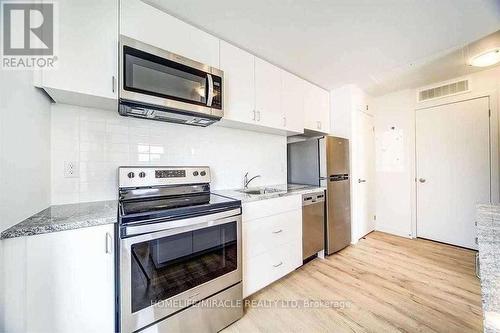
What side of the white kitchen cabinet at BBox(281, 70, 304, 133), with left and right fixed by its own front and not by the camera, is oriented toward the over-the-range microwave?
right

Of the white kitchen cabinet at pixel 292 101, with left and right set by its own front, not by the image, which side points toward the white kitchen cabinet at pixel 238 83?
right

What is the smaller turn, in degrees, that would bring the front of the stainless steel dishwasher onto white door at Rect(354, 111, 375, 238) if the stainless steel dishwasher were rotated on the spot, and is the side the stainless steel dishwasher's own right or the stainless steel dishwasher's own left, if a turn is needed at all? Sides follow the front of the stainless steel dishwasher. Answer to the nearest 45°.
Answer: approximately 90° to the stainless steel dishwasher's own left

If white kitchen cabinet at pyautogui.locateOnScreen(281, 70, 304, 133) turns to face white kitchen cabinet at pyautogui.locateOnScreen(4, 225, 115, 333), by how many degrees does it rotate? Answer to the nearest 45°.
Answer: approximately 90° to its right
